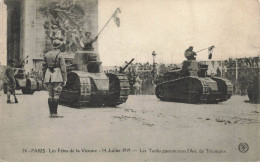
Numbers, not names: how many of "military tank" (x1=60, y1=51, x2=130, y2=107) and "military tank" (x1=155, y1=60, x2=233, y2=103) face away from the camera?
0

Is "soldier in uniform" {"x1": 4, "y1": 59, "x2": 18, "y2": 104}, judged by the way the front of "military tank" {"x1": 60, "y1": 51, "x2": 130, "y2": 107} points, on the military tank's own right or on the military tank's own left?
on the military tank's own right

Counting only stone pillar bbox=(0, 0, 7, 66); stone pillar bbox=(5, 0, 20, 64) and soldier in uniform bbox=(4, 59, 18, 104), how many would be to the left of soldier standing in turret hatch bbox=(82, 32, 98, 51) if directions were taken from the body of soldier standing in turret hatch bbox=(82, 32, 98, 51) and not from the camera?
0

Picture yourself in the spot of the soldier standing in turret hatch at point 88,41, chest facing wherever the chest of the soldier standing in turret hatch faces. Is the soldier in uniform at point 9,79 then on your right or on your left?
on your right

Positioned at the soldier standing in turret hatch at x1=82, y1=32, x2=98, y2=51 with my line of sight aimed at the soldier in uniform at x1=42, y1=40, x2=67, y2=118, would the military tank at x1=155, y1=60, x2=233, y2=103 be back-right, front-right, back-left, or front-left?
back-left

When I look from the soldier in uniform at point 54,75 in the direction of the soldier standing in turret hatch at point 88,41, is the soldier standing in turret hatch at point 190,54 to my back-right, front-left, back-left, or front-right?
front-right

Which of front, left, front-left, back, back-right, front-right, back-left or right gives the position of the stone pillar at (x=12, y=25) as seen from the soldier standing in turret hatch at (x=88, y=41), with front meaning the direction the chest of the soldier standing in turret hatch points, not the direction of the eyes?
back-right

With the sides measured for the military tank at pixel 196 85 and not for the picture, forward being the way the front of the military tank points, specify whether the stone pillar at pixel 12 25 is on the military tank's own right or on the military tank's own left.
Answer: on the military tank's own right

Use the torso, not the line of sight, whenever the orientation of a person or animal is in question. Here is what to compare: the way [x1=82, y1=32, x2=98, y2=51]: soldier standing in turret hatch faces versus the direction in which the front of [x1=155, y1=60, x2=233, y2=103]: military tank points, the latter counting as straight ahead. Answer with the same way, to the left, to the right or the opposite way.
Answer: the same way
